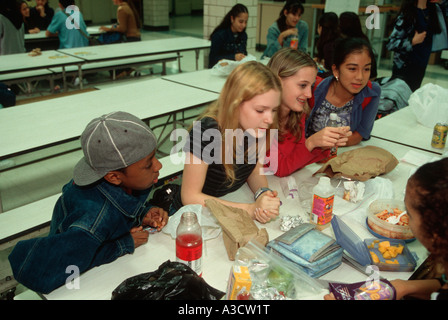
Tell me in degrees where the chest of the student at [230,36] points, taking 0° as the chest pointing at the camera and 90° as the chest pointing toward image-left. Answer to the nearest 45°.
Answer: approximately 315°

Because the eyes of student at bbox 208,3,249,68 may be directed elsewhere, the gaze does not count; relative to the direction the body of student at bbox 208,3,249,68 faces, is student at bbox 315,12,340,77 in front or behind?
in front

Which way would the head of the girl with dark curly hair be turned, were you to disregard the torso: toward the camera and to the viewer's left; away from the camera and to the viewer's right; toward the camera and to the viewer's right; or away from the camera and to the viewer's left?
away from the camera and to the viewer's left

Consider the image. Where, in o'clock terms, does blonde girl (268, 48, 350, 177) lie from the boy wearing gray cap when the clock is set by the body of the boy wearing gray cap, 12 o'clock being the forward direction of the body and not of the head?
The blonde girl is roughly at 11 o'clock from the boy wearing gray cap.

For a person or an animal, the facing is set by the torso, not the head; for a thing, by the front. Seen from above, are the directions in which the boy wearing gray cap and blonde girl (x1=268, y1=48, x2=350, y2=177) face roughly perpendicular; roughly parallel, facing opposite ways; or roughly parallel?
roughly perpendicular

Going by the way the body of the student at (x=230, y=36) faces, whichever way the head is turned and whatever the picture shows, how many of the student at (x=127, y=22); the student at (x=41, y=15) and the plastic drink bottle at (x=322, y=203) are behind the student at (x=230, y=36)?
2

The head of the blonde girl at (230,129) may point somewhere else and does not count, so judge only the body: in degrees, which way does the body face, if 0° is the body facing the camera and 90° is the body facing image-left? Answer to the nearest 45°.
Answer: approximately 315°

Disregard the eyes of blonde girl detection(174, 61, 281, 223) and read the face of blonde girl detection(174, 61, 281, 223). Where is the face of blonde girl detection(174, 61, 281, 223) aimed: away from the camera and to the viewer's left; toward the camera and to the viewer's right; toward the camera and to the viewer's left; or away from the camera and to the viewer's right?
toward the camera and to the viewer's right

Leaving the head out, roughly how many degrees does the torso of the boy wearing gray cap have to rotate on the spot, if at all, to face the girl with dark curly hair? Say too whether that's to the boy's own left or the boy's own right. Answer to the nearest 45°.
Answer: approximately 45° to the boy's own right

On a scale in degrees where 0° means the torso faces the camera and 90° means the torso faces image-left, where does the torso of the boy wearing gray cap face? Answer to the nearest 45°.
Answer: approximately 270°
